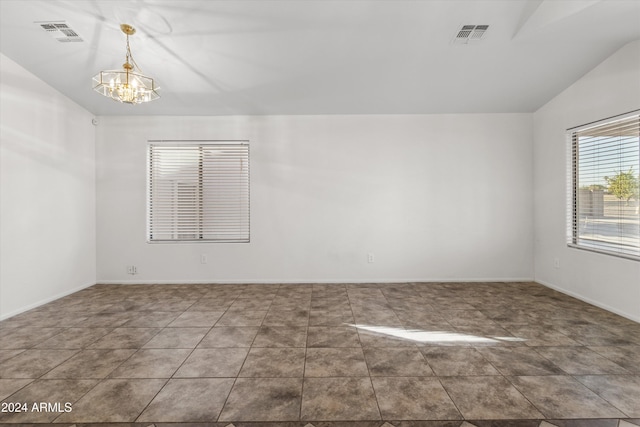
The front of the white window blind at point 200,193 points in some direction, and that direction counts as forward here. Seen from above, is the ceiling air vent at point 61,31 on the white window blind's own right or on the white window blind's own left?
on the white window blind's own right

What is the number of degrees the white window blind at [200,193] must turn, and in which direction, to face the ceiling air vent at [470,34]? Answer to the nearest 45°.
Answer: approximately 45° to its left

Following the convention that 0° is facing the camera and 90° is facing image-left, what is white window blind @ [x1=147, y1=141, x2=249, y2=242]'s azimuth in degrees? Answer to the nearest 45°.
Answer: approximately 0°

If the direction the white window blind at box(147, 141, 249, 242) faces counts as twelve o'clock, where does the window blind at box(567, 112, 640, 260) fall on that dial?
The window blind is roughly at 10 o'clock from the white window blind.
